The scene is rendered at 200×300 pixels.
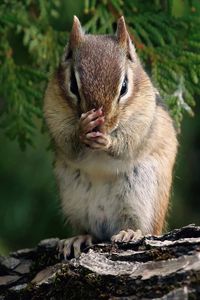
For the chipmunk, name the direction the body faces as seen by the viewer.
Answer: toward the camera
